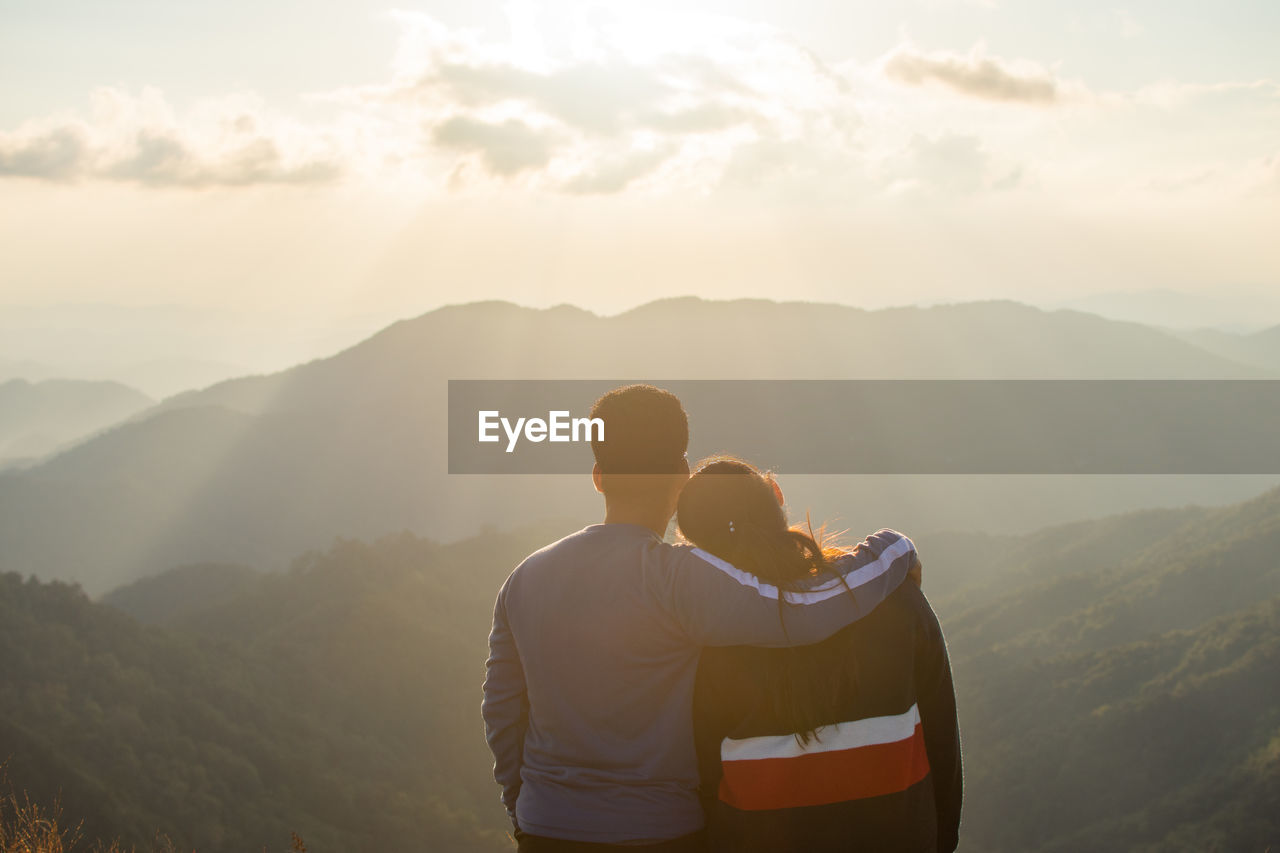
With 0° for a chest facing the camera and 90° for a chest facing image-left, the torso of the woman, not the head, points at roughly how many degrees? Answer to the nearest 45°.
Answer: approximately 180°

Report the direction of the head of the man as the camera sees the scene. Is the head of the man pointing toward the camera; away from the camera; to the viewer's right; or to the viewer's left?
away from the camera

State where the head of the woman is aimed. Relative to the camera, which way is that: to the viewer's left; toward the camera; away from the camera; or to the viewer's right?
away from the camera
